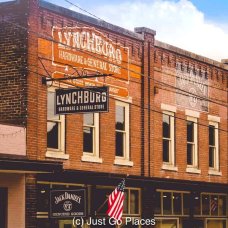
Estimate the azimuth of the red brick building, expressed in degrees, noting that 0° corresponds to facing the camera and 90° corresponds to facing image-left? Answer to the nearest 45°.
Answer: approximately 315°
